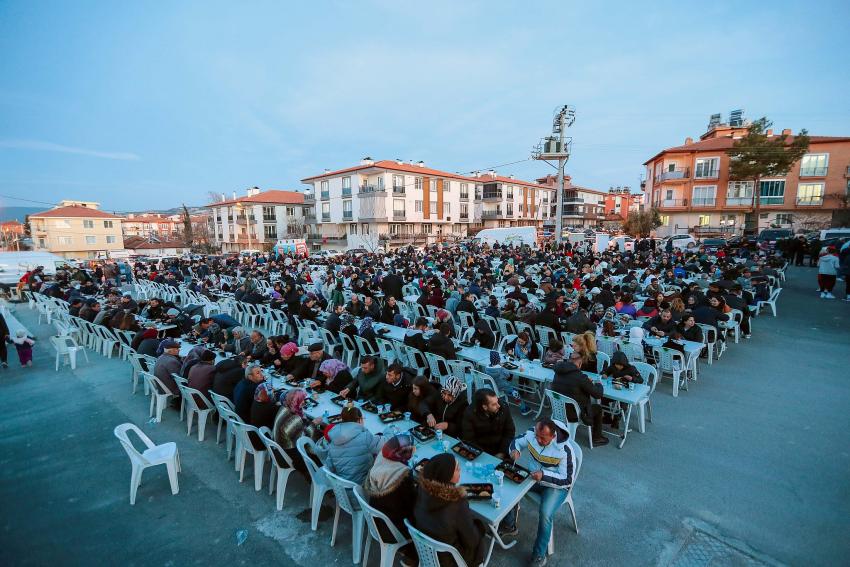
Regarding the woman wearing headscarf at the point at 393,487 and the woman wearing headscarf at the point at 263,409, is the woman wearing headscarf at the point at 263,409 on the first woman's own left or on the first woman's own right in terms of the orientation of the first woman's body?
on the first woman's own left

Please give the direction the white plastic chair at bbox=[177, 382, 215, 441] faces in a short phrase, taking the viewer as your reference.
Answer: facing away from the viewer and to the right of the viewer

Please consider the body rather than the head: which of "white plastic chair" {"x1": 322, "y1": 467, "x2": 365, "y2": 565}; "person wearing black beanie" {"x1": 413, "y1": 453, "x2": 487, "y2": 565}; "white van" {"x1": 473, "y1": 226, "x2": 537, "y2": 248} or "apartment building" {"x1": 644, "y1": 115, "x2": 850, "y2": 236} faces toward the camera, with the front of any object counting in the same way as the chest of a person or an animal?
the apartment building

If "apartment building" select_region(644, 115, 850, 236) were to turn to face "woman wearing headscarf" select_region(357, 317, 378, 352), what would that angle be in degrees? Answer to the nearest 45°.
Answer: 0° — it already faces them

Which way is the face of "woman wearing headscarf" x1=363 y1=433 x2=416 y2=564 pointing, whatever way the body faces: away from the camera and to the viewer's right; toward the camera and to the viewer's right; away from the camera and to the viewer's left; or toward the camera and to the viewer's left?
away from the camera and to the viewer's right

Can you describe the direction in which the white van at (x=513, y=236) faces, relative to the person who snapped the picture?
facing to the left of the viewer
